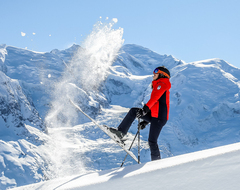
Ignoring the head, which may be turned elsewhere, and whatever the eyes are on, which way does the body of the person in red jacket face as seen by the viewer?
to the viewer's left
